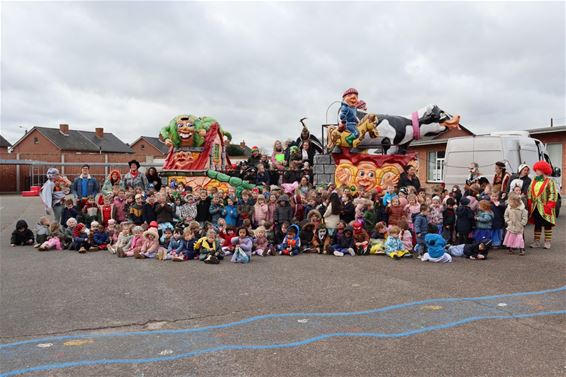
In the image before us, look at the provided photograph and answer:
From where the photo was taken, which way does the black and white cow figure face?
to the viewer's right

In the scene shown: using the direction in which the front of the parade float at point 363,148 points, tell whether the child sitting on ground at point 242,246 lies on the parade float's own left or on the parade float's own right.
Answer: on the parade float's own right

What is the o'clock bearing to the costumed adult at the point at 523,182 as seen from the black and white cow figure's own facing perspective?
The costumed adult is roughly at 2 o'clock from the black and white cow figure.

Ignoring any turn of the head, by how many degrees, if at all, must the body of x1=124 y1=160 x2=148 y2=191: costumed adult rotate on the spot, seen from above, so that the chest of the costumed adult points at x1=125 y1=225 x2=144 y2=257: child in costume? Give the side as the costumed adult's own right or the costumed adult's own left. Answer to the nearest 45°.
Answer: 0° — they already face them

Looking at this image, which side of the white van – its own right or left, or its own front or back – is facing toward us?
right

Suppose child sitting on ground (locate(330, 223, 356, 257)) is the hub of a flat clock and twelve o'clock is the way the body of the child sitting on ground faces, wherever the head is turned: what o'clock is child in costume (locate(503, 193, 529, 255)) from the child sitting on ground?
The child in costume is roughly at 9 o'clock from the child sitting on ground.

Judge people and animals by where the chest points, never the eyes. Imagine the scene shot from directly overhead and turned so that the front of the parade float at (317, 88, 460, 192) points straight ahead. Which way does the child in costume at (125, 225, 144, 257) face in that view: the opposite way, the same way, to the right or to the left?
to the right

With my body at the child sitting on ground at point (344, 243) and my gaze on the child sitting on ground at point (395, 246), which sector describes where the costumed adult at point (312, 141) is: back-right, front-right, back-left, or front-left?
back-left
